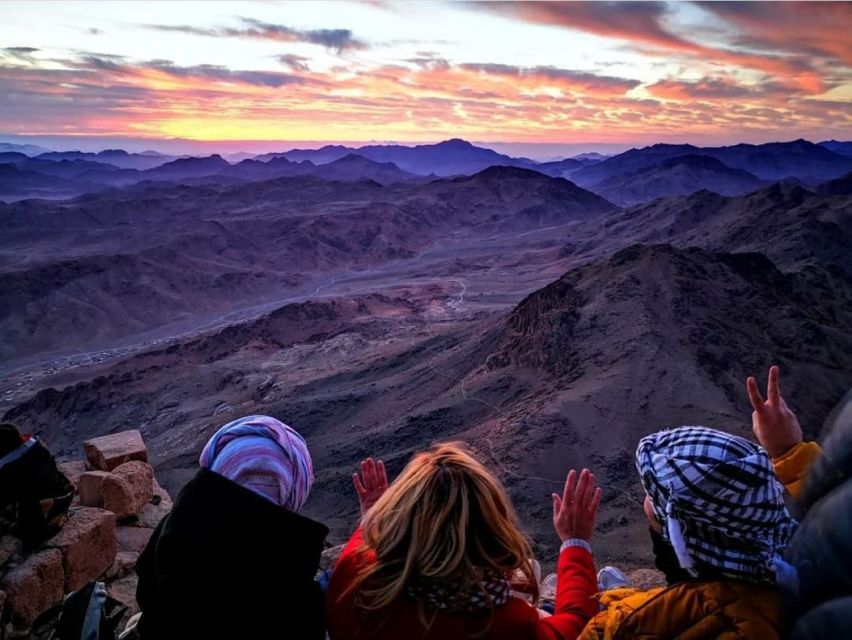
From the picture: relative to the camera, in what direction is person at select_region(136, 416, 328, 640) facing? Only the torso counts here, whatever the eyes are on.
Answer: away from the camera

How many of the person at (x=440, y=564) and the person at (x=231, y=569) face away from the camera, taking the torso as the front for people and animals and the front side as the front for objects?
2

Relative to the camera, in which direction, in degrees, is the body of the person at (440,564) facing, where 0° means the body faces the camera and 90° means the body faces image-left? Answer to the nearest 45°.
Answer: approximately 180°

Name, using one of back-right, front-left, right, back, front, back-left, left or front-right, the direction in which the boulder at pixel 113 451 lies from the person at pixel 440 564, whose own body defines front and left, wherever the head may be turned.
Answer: front-left

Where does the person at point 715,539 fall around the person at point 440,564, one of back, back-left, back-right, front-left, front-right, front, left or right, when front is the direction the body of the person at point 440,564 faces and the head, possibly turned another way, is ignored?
right

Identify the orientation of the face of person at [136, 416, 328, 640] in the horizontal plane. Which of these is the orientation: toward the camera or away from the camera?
away from the camera

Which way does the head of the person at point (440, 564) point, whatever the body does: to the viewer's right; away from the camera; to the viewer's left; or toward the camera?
away from the camera
